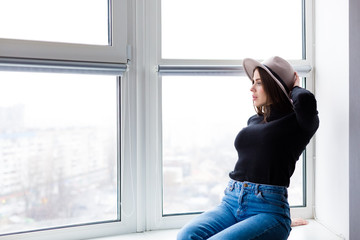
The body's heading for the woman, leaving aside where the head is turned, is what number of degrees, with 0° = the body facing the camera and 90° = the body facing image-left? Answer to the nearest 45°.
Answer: approximately 45°

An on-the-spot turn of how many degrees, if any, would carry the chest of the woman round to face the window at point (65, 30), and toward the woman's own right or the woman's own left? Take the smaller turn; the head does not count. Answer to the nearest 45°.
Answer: approximately 45° to the woman's own right

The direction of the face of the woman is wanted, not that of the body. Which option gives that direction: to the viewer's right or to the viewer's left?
to the viewer's left
